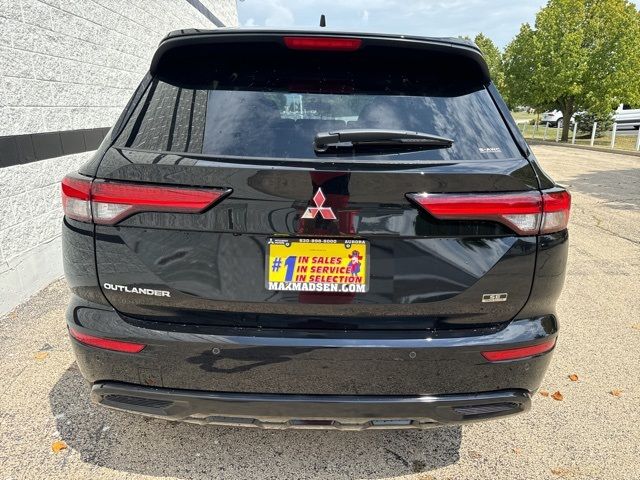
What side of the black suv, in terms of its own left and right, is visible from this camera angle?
back

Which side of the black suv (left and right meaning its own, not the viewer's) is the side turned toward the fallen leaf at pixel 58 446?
back

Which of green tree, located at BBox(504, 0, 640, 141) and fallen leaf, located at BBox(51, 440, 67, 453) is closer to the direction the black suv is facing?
the green tree

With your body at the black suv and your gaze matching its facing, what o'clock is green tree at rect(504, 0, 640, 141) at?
The green tree is roughly at 1 o'clock from the black suv.
